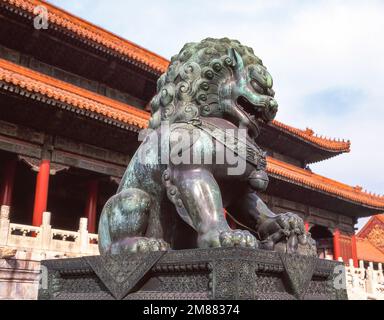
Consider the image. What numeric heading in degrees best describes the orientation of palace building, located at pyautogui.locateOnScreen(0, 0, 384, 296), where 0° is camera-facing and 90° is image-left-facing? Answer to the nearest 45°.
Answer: approximately 315°

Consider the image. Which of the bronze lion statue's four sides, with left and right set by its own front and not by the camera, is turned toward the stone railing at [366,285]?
left

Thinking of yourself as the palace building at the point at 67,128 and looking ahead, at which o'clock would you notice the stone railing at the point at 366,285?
The stone railing is roughly at 10 o'clock from the palace building.

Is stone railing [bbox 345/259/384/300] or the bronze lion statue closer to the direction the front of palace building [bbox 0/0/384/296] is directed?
the bronze lion statue

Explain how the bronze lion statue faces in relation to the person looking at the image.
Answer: facing to the right of the viewer
